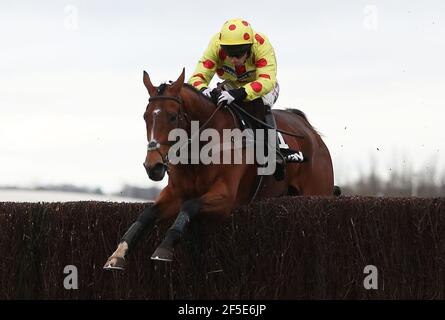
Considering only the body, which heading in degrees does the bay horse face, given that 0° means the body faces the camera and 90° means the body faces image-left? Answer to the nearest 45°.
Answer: approximately 45°

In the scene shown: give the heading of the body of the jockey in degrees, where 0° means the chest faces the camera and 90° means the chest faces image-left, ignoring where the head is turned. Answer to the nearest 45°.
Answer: approximately 45°
